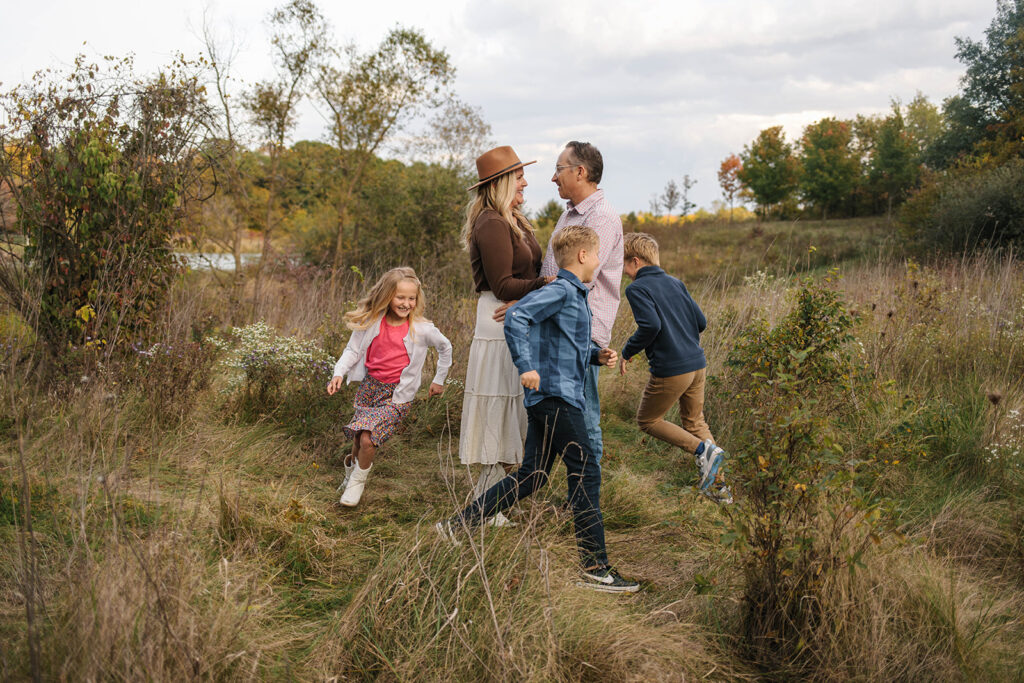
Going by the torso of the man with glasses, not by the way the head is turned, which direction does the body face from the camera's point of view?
to the viewer's left

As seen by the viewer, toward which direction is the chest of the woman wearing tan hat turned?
to the viewer's right

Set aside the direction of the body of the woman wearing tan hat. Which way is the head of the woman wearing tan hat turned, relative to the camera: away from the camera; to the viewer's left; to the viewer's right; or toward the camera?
to the viewer's right

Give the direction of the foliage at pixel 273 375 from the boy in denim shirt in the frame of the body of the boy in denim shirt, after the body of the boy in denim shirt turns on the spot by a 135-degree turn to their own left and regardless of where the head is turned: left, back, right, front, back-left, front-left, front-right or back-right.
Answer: front

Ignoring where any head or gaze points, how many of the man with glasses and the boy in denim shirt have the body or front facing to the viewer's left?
1

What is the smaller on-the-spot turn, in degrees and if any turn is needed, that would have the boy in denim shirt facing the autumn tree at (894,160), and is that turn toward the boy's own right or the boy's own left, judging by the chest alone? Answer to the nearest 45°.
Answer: approximately 45° to the boy's own left

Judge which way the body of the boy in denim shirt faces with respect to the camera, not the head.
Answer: to the viewer's right

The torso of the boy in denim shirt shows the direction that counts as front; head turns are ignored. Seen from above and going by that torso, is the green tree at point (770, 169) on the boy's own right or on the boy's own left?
on the boy's own left

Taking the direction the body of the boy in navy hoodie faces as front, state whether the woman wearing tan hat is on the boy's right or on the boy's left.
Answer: on the boy's left
